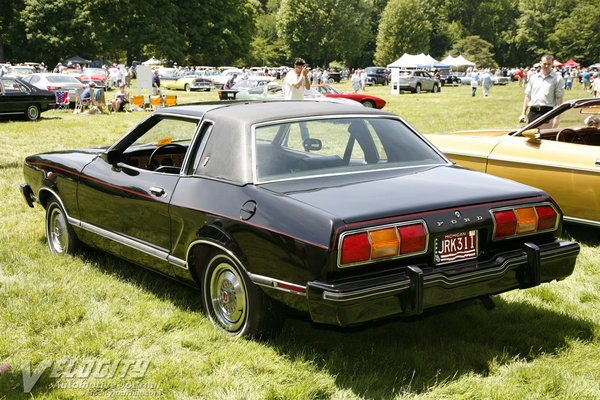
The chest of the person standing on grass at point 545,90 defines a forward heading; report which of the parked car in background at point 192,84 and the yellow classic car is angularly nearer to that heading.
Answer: the yellow classic car

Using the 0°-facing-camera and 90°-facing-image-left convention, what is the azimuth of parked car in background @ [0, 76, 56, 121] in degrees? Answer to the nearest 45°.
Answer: approximately 90°

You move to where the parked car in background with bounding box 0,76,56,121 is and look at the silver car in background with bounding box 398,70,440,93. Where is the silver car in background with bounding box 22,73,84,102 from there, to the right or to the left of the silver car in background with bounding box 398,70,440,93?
left

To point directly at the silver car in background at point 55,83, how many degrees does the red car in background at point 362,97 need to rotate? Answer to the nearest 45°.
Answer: approximately 180°

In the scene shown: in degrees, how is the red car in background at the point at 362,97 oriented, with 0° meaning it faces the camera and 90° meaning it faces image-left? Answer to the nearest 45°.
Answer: approximately 270°

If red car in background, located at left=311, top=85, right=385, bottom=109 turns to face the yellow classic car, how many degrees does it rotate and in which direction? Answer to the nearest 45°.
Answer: approximately 90° to its right

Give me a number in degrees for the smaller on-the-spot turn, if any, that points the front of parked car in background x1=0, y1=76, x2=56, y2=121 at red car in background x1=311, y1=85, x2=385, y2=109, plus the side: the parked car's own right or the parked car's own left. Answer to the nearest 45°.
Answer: approximately 180°

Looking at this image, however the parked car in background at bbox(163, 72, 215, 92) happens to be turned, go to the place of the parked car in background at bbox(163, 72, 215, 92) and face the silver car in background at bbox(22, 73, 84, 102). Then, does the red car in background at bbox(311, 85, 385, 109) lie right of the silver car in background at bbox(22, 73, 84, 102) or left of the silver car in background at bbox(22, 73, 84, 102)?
left

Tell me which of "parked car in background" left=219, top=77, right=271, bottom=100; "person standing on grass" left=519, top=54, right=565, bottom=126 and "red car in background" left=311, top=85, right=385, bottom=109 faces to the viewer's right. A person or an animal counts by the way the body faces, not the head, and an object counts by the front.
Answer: the red car in background

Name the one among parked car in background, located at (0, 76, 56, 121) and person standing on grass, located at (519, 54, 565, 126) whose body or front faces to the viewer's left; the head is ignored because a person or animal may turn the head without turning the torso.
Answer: the parked car in background

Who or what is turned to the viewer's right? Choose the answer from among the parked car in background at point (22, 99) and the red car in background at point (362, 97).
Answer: the red car in background

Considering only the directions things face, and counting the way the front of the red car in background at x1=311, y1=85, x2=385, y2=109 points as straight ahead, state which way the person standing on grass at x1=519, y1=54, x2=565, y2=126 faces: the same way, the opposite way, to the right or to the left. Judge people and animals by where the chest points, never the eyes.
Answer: to the right
